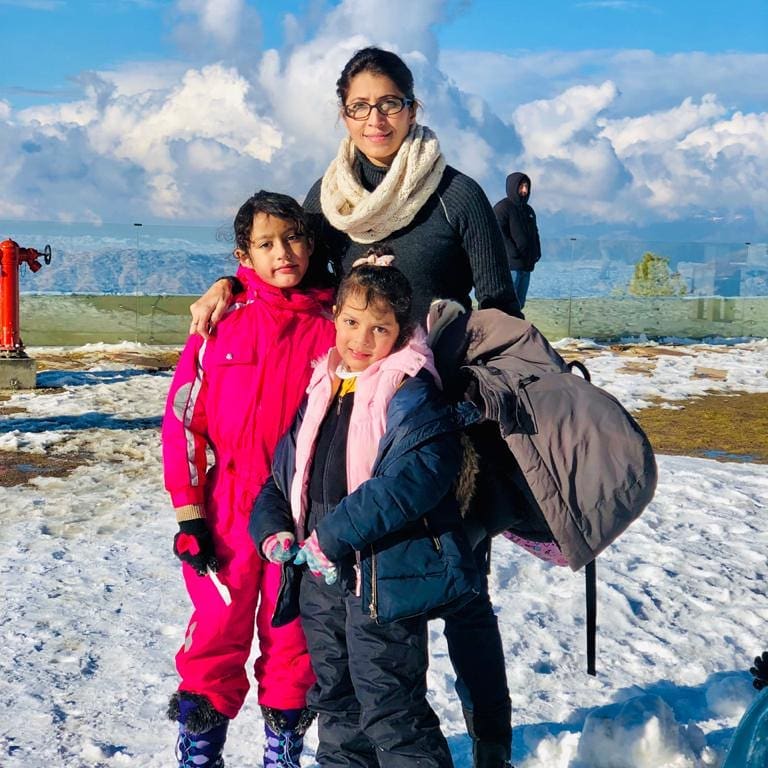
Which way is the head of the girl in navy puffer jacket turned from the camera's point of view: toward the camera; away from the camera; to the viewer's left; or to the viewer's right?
toward the camera

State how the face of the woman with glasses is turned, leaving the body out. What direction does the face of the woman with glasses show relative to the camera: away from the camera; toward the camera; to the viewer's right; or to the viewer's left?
toward the camera

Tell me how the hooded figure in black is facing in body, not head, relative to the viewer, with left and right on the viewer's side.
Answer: facing the viewer and to the right of the viewer

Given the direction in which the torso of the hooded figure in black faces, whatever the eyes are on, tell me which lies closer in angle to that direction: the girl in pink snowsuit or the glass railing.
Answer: the girl in pink snowsuit

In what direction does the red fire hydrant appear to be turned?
to the viewer's right

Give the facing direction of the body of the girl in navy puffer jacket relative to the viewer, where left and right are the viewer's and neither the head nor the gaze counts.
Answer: facing the viewer and to the left of the viewer

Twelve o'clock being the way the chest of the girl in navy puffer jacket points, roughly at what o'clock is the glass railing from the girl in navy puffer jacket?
The glass railing is roughly at 5 o'clock from the girl in navy puffer jacket.

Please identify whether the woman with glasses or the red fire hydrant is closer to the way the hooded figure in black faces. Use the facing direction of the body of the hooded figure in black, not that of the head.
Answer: the woman with glasses

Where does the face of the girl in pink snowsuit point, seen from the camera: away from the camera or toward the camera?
toward the camera

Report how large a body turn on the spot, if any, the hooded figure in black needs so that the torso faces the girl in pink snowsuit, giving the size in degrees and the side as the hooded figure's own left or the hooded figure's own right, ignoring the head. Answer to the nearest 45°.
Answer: approximately 45° to the hooded figure's own right
